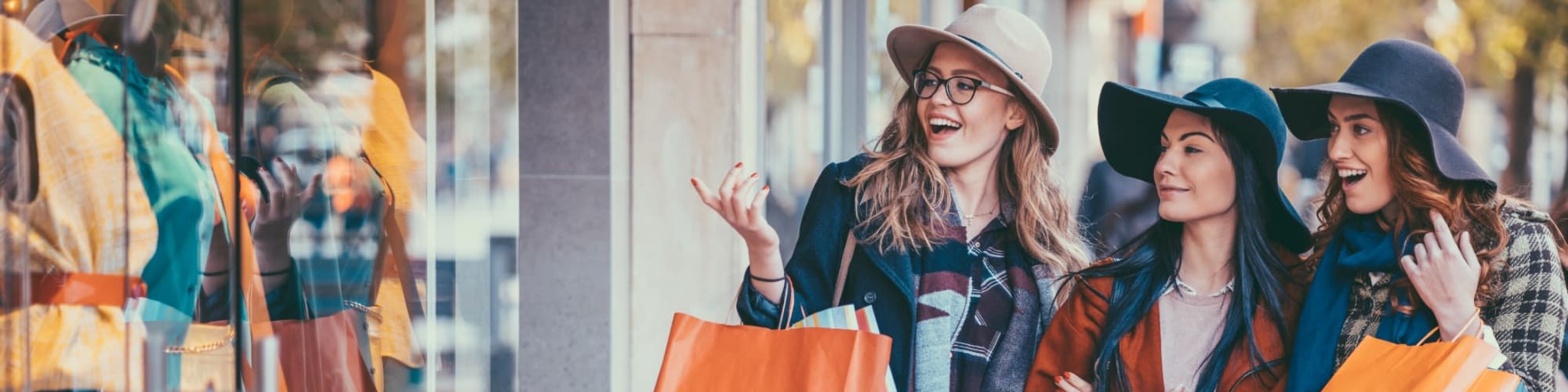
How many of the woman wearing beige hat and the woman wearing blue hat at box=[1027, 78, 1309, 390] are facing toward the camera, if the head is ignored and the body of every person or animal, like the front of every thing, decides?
2

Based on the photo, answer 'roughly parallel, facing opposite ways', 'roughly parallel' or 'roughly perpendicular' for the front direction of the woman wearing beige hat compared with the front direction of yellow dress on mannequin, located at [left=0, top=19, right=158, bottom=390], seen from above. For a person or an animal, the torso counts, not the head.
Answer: roughly perpendicular

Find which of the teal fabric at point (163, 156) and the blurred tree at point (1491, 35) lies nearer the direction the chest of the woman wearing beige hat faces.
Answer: the teal fabric

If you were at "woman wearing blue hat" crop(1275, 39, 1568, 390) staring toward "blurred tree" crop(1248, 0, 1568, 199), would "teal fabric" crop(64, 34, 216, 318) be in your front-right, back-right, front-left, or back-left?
back-left

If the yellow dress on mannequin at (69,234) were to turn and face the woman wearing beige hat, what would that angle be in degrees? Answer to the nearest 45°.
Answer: approximately 45° to its left

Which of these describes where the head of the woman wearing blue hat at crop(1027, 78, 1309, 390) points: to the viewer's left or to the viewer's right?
to the viewer's left

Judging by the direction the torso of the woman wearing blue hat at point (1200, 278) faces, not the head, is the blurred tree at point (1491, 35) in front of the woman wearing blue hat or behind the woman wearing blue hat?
behind
